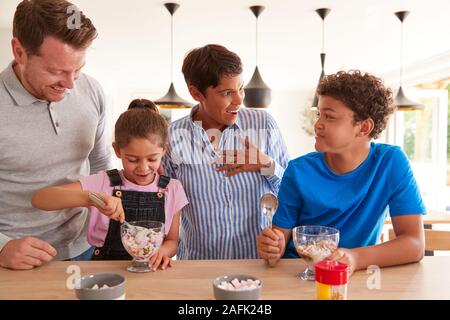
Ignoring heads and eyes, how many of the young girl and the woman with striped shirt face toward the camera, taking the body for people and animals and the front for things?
2

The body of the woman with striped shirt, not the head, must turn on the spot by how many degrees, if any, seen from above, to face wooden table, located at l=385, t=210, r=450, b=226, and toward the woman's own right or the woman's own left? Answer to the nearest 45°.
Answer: approximately 135° to the woman's own left

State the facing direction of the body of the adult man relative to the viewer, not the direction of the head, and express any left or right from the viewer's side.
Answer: facing the viewer and to the right of the viewer

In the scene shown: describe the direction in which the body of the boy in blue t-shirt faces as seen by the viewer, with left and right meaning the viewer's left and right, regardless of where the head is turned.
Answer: facing the viewer and to the left of the viewer

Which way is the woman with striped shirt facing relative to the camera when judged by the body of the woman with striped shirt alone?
toward the camera

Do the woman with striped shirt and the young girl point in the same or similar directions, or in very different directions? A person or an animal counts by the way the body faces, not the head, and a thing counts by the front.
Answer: same or similar directions

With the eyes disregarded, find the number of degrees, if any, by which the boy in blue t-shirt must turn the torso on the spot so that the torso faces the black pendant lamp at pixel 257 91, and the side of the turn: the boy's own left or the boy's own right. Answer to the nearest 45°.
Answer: approximately 135° to the boy's own right

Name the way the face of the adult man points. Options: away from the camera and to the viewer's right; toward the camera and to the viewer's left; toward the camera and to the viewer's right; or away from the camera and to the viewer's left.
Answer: toward the camera and to the viewer's right

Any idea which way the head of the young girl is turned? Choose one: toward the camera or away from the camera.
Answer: toward the camera

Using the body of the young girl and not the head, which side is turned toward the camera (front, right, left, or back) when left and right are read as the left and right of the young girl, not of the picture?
front

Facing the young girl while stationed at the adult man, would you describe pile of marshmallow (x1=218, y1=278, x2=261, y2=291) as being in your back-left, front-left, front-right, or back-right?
front-right

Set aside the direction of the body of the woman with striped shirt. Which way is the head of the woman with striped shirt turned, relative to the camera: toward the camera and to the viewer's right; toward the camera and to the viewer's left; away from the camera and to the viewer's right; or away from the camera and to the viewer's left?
toward the camera and to the viewer's right
